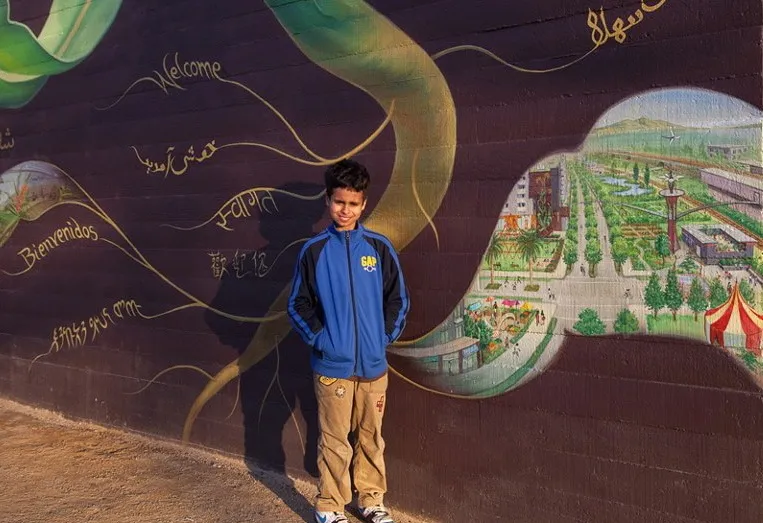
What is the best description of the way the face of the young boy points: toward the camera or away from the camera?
toward the camera

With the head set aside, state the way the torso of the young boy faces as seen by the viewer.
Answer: toward the camera
